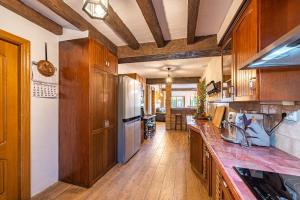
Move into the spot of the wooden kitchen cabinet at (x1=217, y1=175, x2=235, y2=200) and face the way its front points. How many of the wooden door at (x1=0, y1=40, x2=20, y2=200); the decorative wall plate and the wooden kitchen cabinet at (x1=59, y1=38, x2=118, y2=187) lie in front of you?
3

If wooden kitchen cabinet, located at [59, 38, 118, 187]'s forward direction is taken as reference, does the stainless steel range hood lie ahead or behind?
ahead

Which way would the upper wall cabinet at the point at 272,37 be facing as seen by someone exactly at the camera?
facing the viewer and to the left of the viewer

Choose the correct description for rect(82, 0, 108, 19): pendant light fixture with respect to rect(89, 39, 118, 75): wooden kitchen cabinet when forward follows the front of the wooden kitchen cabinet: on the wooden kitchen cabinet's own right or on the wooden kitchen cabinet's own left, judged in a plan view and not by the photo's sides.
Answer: on the wooden kitchen cabinet's own right

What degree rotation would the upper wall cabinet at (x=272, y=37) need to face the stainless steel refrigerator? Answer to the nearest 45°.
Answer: approximately 45° to its right

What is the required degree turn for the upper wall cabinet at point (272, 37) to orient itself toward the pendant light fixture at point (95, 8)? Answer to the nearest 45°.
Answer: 0° — it already faces it

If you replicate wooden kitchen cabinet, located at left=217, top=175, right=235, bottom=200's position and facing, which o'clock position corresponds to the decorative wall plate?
The decorative wall plate is roughly at 12 o'clock from the wooden kitchen cabinet.

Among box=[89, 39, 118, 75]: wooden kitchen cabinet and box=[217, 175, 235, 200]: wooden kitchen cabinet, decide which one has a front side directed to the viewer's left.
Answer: box=[217, 175, 235, 200]: wooden kitchen cabinet

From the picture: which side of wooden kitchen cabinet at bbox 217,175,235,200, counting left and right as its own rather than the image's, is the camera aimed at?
left

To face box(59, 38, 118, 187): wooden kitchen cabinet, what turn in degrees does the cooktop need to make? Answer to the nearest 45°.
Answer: approximately 45° to its right

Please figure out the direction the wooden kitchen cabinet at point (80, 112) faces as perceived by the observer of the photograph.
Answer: facing the viewer and to the right of the viewer

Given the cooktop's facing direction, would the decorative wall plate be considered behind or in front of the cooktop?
in front

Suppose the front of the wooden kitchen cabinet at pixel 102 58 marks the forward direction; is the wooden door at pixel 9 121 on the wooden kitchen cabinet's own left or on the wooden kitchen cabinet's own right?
on the wooden kitchen cabinet's own right

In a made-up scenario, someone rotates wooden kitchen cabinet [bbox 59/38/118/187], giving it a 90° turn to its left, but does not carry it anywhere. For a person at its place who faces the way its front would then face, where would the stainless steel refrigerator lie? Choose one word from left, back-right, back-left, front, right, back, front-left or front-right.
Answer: front

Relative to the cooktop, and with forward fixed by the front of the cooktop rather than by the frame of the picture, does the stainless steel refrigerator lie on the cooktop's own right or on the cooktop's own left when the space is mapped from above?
on the cooktop's own right

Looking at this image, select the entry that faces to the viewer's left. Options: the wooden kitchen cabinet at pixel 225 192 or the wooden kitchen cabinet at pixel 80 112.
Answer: the wooden kitchen cabinet at pixel 225 192

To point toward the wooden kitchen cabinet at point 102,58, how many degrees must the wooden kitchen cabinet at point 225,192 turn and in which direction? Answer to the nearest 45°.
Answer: approximately 45° to its right
